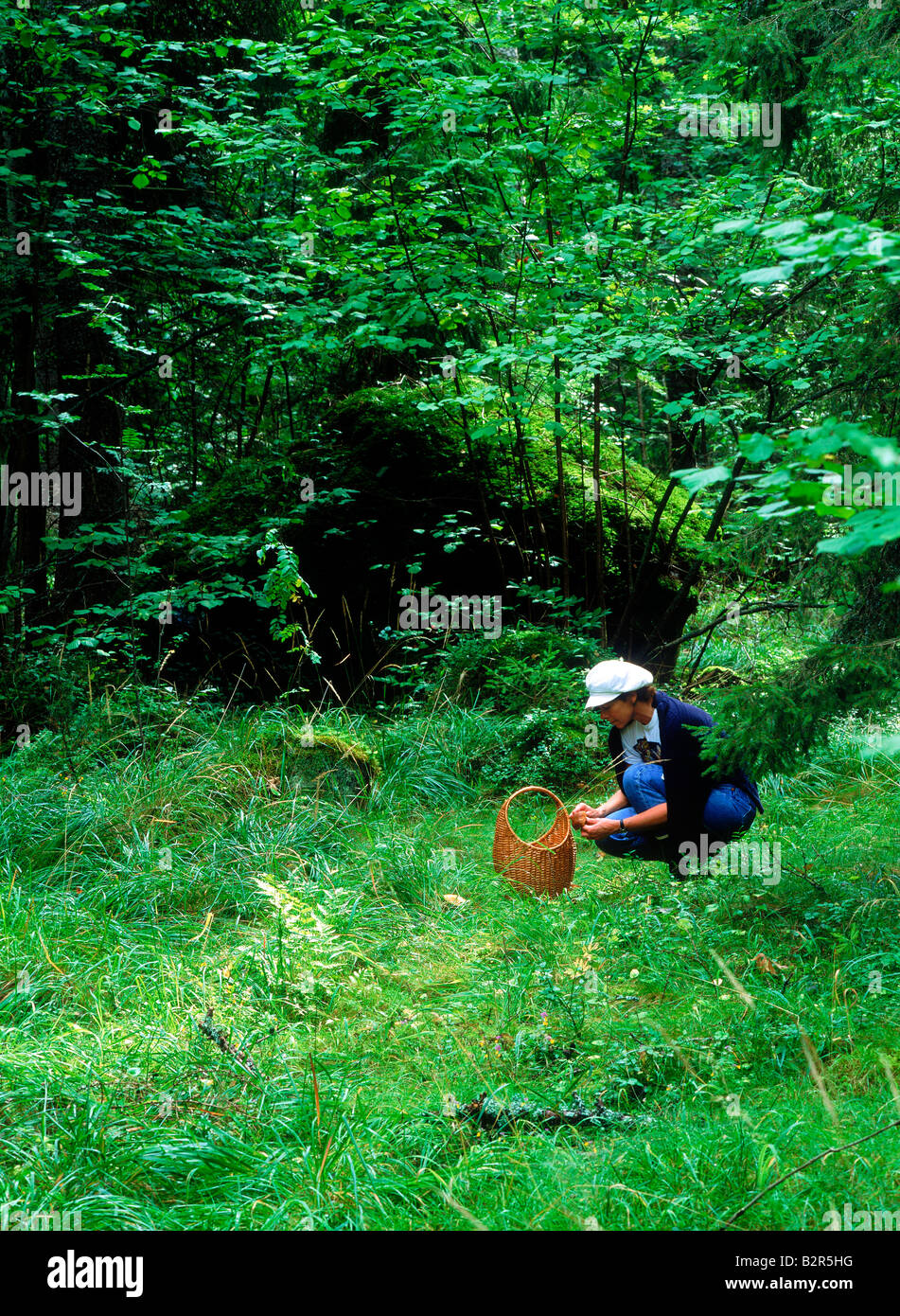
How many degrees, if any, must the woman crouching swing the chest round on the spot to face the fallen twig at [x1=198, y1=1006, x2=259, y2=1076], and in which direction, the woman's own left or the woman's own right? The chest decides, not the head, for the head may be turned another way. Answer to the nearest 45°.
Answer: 0° — they already face it

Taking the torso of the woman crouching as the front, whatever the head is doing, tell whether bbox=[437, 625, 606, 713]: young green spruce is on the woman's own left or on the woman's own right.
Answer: on the woman's own right

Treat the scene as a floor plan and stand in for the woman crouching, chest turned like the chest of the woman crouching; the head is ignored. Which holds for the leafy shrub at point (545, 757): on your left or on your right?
on your right
